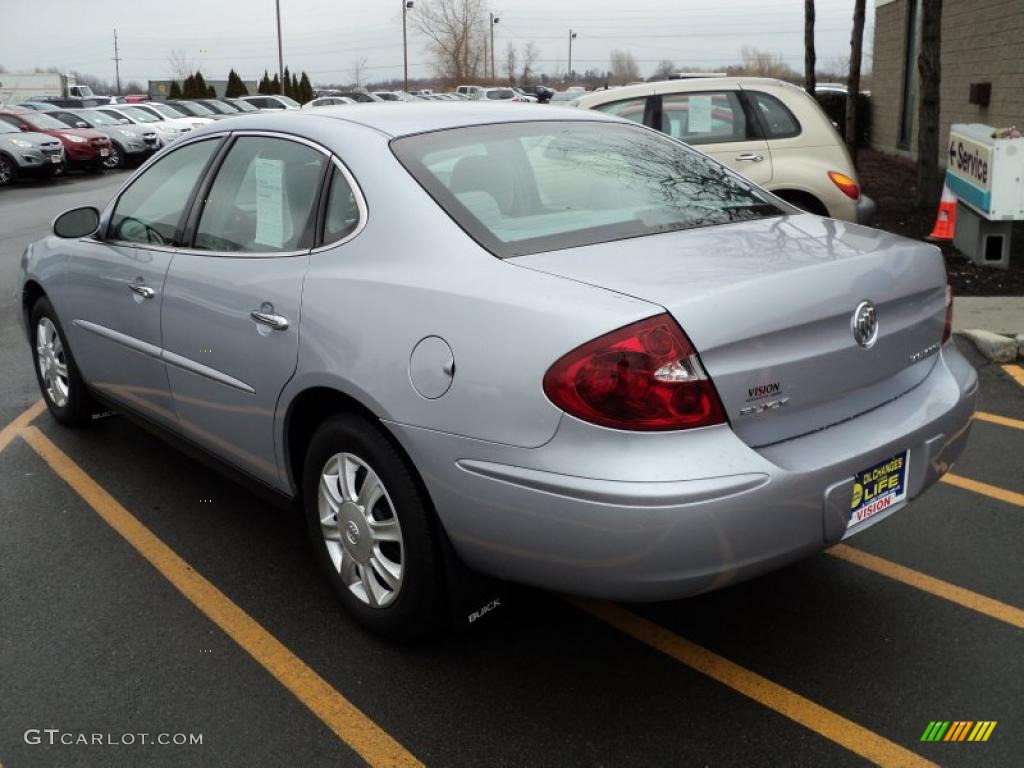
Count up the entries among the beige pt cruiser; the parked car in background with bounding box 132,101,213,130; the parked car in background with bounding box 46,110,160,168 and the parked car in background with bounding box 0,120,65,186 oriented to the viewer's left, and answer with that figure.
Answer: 1

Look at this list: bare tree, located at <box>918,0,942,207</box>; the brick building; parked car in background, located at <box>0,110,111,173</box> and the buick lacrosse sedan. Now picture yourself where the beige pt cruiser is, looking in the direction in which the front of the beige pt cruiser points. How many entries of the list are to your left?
1

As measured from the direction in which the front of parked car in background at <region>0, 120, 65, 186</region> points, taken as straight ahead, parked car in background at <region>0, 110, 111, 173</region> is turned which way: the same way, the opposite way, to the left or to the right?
the same way

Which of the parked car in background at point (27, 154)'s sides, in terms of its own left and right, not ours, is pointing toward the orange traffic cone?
front

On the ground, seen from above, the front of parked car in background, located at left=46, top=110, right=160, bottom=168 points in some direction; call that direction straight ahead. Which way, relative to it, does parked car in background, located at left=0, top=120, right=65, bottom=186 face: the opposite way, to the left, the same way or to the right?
the same way

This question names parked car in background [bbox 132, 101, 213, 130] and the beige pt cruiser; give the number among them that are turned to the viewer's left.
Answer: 1

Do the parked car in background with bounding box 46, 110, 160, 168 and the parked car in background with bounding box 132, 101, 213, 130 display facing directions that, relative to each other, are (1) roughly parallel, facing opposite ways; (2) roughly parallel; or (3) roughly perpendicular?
roughly parallel

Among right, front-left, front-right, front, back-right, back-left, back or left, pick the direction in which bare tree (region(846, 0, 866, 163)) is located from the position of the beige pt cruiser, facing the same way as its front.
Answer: right

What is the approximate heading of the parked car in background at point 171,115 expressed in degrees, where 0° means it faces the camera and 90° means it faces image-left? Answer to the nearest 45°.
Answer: approximately 315°

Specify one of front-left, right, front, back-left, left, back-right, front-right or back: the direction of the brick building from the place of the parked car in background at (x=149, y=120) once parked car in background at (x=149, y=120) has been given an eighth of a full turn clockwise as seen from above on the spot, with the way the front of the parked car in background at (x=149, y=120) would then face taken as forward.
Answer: front-left

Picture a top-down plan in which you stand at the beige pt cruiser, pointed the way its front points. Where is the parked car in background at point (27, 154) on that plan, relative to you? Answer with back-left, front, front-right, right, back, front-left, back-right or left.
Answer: front-right

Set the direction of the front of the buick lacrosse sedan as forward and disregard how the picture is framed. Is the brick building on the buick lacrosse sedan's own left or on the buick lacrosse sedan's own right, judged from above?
on the buick lacrosse sedan's own right

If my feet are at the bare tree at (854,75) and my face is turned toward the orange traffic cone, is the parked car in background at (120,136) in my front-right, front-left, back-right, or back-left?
back-right
